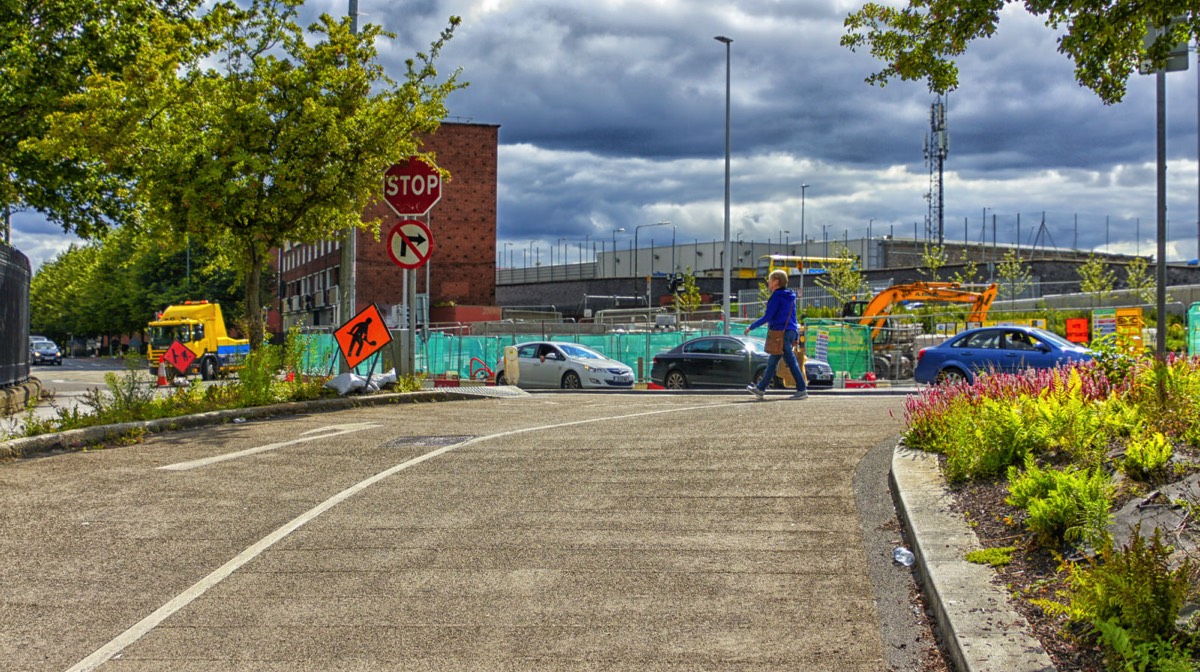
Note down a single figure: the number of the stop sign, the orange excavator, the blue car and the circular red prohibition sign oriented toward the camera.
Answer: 2

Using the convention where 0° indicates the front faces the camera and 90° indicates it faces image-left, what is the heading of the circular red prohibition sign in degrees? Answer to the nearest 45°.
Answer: approximately 0°

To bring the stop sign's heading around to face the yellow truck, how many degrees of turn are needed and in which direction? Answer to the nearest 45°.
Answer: approximately 180°

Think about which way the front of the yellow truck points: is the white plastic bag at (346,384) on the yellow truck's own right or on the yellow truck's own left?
on the yellow truck's own left

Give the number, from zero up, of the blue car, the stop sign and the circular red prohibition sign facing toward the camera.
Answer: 2

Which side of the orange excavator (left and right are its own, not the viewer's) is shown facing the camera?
right

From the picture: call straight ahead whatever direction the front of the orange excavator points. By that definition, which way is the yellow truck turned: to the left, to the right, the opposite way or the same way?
to the right
